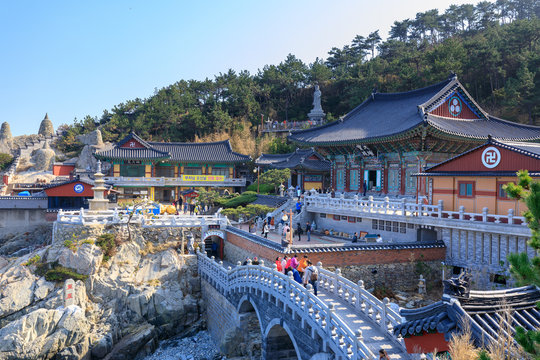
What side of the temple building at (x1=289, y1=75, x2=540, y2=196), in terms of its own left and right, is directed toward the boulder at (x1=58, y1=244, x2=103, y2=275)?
front

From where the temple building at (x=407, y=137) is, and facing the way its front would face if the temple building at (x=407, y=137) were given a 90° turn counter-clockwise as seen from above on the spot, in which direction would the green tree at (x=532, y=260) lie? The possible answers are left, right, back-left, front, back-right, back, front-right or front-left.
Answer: front-right

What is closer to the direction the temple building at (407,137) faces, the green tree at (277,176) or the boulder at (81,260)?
the boulder

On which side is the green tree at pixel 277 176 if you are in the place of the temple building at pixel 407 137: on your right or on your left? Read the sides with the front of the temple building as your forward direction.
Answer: on your right

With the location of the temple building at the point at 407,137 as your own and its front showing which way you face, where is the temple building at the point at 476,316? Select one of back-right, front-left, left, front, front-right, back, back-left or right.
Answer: front-left

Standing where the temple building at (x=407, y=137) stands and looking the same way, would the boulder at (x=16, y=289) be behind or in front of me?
in front

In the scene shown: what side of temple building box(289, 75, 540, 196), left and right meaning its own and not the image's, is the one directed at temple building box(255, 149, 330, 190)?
right

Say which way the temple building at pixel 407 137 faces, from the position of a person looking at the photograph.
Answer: facing the viewer and to the left of the viewer

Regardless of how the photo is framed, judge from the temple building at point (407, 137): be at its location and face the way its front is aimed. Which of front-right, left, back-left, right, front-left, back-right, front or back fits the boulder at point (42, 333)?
front

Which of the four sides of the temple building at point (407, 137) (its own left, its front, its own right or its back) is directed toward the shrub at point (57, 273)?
front

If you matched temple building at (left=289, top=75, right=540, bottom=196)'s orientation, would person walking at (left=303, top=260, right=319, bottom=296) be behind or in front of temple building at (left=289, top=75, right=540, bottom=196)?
in front
